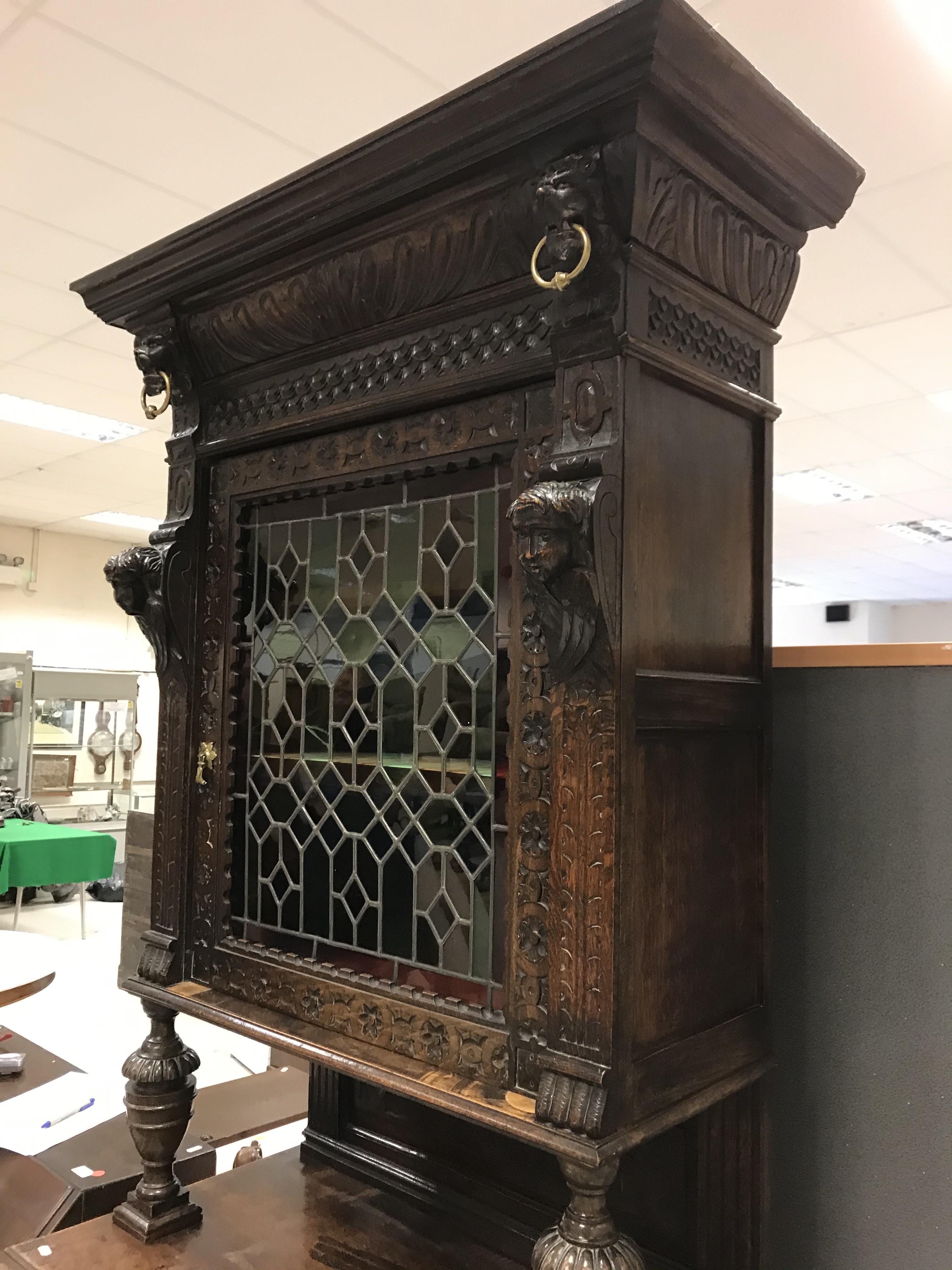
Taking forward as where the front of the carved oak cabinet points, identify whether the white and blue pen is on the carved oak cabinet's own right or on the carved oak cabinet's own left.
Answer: on the carved oak cabinet's own right

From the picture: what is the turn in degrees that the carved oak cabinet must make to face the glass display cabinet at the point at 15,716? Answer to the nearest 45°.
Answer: approximately 90° to its right

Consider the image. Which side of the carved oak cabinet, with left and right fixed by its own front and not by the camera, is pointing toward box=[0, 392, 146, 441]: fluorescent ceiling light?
right

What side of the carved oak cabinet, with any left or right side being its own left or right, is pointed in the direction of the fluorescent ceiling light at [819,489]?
back

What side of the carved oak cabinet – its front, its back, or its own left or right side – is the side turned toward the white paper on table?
right

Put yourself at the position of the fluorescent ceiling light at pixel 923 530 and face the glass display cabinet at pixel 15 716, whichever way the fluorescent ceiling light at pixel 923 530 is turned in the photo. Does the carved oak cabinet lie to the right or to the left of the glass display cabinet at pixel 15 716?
left

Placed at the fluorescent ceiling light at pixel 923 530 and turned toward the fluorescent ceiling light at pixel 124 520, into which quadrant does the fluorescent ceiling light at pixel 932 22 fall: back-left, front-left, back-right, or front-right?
front-left

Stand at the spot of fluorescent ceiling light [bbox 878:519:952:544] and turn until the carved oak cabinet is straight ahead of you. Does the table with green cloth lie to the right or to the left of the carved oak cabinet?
right
